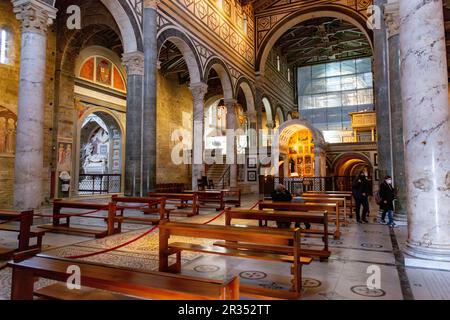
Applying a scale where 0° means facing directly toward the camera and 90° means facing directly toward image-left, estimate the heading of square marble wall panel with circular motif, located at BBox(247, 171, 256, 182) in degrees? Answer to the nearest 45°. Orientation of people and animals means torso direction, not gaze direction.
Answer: approximately 0°

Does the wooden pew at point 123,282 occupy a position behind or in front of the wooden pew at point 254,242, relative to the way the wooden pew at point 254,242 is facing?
behind

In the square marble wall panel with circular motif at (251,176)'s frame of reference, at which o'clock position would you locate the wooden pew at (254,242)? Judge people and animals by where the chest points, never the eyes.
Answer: The wooden pew is roughly at 12 o'clock from the square marble wall panel with circular motif.

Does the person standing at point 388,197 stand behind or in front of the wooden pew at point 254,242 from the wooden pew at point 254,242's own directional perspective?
in front

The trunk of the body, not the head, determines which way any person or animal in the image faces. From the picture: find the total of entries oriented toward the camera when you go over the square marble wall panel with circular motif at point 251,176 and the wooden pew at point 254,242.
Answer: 1

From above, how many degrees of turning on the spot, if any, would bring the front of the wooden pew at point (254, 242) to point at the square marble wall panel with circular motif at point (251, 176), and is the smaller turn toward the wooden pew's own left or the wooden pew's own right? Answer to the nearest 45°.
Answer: approximately 45° to the wooden pew's own left

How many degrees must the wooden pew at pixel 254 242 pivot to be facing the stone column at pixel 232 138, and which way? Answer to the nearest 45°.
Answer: approximately 45° to its left

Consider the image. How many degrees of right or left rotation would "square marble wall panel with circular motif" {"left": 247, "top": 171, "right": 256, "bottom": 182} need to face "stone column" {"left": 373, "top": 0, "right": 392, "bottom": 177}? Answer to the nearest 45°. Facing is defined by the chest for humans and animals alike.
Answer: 0° — it already faces it

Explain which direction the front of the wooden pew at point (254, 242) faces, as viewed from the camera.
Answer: facing away from the viewer and to the right of the viewer
